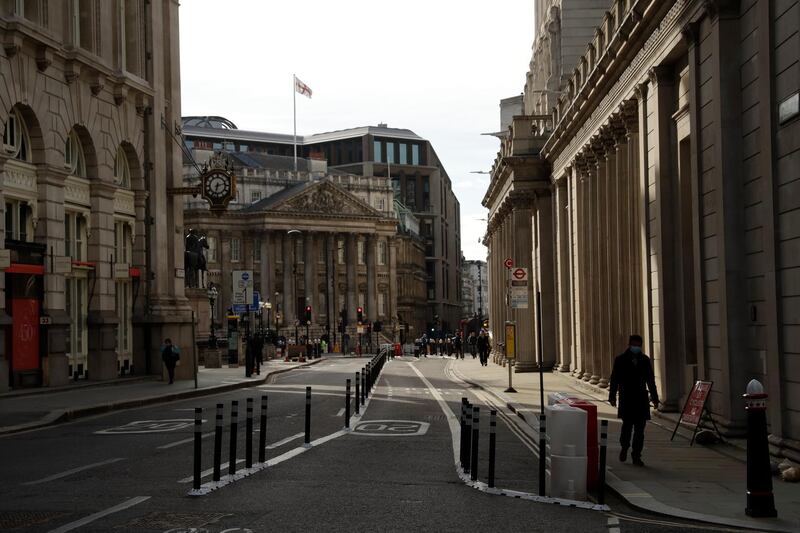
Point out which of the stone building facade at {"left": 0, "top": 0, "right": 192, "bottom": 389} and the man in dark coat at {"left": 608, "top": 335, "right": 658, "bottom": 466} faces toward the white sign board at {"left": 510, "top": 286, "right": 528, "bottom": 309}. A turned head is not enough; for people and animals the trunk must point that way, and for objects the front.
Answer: the stone building facade

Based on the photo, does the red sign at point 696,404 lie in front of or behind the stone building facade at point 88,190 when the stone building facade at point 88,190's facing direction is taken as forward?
in front

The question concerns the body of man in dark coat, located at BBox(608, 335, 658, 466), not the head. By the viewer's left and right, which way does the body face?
facing the viewer

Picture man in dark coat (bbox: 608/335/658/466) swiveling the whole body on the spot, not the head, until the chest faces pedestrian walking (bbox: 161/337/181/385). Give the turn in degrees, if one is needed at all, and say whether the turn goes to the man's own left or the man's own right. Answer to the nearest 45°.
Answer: approximately 135° to the man's own right

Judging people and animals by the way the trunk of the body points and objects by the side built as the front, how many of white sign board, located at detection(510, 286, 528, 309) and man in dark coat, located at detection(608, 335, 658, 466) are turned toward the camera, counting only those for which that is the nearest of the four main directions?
2

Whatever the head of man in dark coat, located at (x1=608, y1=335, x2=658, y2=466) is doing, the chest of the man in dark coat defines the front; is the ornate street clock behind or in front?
behind

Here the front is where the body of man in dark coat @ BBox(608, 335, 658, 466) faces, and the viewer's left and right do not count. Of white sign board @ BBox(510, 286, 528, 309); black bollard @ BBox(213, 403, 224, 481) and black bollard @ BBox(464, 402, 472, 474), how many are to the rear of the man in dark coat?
1

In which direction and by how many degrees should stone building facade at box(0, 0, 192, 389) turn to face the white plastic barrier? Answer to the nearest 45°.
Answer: approximately 45° to its right

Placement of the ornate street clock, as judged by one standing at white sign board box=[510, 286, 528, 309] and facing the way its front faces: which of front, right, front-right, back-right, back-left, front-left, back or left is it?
back-right

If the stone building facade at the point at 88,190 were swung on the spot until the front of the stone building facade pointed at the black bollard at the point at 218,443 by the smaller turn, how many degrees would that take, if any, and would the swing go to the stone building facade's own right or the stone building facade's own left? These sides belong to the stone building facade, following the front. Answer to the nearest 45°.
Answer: approximately 45° to the stone building facade's own right

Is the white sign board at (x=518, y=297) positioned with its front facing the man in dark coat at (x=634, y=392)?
yes

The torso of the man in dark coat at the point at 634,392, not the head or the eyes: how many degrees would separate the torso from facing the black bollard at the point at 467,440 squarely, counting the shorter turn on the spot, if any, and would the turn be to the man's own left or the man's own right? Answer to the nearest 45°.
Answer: approximately 45° to the man's own right

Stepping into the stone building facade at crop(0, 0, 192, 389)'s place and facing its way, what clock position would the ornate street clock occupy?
The ornate street clock is roughly at 9 o'clock from the stone building facade.

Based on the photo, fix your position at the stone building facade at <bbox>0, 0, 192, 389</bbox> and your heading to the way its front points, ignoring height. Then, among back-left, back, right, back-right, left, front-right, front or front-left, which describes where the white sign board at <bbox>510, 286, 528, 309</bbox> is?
front

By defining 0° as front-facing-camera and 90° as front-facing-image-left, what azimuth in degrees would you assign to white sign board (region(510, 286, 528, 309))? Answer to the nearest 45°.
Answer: approximately 0°

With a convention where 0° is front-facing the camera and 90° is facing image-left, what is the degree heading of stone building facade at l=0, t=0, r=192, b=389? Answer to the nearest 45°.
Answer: approximately 315°

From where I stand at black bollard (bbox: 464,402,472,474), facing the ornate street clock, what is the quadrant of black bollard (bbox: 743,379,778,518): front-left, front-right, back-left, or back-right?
back-right

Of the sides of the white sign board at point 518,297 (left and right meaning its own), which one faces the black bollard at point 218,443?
front
